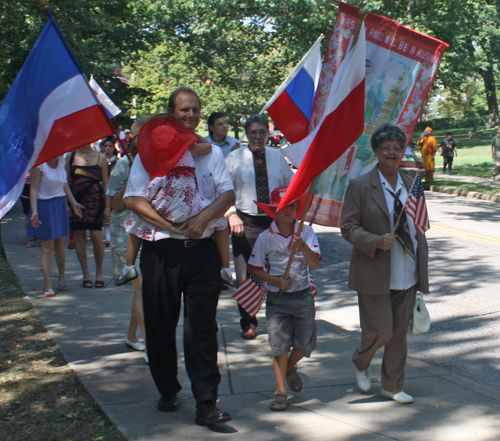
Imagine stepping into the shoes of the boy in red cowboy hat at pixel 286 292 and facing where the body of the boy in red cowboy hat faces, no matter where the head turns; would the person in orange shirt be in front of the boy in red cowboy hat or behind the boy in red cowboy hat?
behind

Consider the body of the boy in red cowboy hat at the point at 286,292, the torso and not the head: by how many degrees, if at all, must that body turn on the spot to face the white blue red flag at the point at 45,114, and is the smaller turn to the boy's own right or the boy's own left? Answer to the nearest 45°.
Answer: approximately 90° to the boy's own right

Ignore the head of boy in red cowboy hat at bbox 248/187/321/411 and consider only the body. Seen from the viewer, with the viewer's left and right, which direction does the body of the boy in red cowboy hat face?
facing the viewer

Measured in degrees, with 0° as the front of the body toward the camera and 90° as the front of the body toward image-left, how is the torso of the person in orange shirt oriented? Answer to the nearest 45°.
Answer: approximately 45°

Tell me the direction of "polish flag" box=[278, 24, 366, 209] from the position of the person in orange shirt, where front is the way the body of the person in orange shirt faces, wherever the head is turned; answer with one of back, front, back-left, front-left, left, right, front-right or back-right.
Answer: front-left

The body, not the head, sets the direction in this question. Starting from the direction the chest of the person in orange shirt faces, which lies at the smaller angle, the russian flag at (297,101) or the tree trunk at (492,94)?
the russian flag
